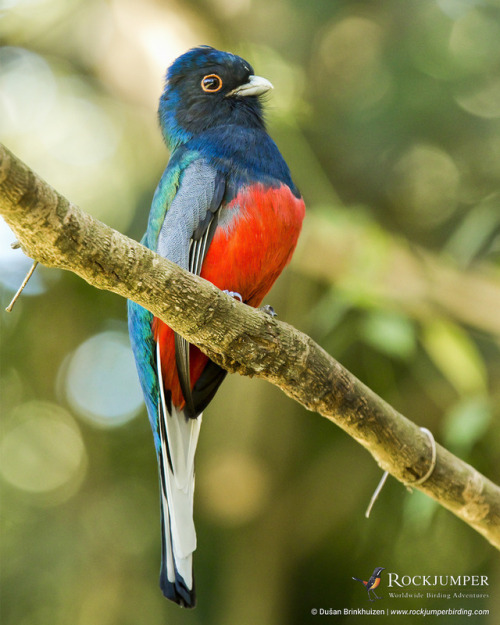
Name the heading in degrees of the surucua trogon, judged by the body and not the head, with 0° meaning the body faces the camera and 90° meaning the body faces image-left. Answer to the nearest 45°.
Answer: approximately 270°
